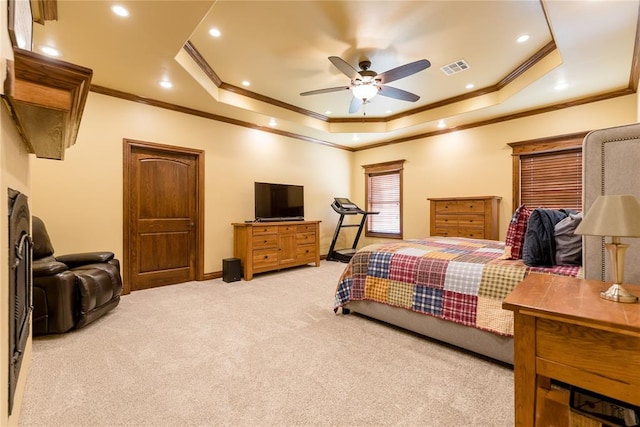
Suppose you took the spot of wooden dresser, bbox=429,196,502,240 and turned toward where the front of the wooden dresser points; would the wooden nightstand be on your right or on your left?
on your left

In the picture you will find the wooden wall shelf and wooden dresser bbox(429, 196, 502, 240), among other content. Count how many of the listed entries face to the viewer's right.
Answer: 1

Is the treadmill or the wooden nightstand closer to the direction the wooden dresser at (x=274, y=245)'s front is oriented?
the wooden nightstand

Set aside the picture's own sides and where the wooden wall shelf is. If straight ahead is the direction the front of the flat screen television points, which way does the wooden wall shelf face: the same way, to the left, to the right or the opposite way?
to the left

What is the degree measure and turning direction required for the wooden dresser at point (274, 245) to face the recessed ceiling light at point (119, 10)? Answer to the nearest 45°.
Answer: approximately 90° to its right

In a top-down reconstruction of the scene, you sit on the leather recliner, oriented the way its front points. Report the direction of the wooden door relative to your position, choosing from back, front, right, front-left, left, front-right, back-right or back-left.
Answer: left

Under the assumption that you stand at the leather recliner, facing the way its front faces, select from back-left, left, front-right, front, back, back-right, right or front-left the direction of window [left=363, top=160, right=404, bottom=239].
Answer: front-left

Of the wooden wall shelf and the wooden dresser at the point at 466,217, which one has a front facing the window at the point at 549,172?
the wooden wall shelf

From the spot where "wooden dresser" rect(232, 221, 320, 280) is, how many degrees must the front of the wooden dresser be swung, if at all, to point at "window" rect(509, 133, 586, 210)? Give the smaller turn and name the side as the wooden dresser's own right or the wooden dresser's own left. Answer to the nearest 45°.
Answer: approximately 45° to the wooden dresser's own left

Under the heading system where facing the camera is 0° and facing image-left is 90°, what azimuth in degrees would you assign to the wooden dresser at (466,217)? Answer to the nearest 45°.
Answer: approximately 45°

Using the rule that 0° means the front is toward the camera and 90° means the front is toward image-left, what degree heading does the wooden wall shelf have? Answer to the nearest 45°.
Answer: approximately 270°

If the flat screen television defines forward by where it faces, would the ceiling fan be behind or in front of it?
in front
